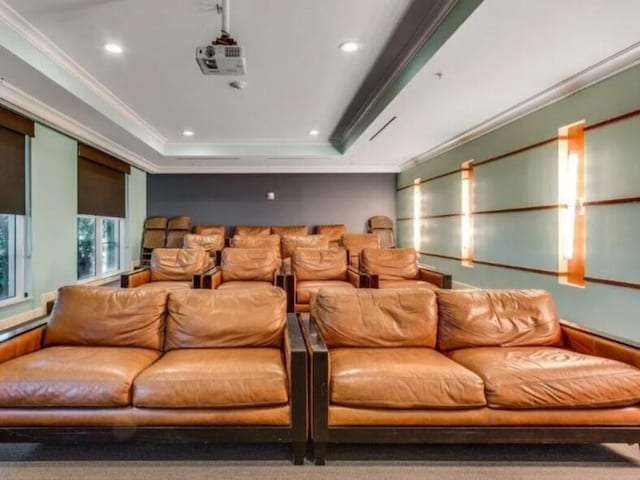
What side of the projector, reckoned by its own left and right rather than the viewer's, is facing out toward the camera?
front

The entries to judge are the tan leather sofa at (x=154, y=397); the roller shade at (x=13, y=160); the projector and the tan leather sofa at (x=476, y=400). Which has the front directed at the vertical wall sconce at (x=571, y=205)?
the roller shade

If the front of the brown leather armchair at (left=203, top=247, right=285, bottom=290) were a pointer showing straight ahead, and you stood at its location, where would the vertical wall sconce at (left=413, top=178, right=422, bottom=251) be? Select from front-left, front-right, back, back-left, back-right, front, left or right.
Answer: back-left

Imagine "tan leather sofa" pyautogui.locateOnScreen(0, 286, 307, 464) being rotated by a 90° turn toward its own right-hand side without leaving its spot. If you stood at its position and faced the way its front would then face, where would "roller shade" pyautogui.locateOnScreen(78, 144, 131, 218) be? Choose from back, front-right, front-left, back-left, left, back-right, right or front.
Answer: right

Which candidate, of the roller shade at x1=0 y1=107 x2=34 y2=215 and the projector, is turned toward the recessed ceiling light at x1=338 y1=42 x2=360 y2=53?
the roller shade

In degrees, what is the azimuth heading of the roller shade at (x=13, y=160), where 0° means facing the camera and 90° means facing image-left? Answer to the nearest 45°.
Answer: approximately 315°

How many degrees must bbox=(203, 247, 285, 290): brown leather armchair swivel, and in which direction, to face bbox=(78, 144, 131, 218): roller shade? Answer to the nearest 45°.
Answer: approximately 135° to its right

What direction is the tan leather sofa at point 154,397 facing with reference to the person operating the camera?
facing the viewer

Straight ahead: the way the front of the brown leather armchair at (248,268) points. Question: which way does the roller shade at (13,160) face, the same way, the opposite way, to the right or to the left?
to the left

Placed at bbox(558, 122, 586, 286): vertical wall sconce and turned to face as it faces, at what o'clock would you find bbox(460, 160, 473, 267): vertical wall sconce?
bbox(460, 160, 473, 267): vertical wall sconce is roughly at 3 o'clock from bbox(558, 122, 586, 286): vertical wall sconce.

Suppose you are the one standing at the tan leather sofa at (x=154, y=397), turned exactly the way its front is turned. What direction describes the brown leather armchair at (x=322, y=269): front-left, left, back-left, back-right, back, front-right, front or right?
back-left

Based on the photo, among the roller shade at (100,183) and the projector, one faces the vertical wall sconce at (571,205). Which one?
the roller shade

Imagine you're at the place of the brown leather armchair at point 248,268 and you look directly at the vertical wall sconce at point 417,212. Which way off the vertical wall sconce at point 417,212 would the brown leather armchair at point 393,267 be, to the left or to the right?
right

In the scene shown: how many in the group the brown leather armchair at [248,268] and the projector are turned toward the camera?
2

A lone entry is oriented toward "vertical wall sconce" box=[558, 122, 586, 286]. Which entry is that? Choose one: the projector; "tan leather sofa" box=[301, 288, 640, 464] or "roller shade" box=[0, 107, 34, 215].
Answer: the roller shade

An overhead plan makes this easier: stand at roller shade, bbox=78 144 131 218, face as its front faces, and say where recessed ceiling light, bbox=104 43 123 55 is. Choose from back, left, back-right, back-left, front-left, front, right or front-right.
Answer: front-right
